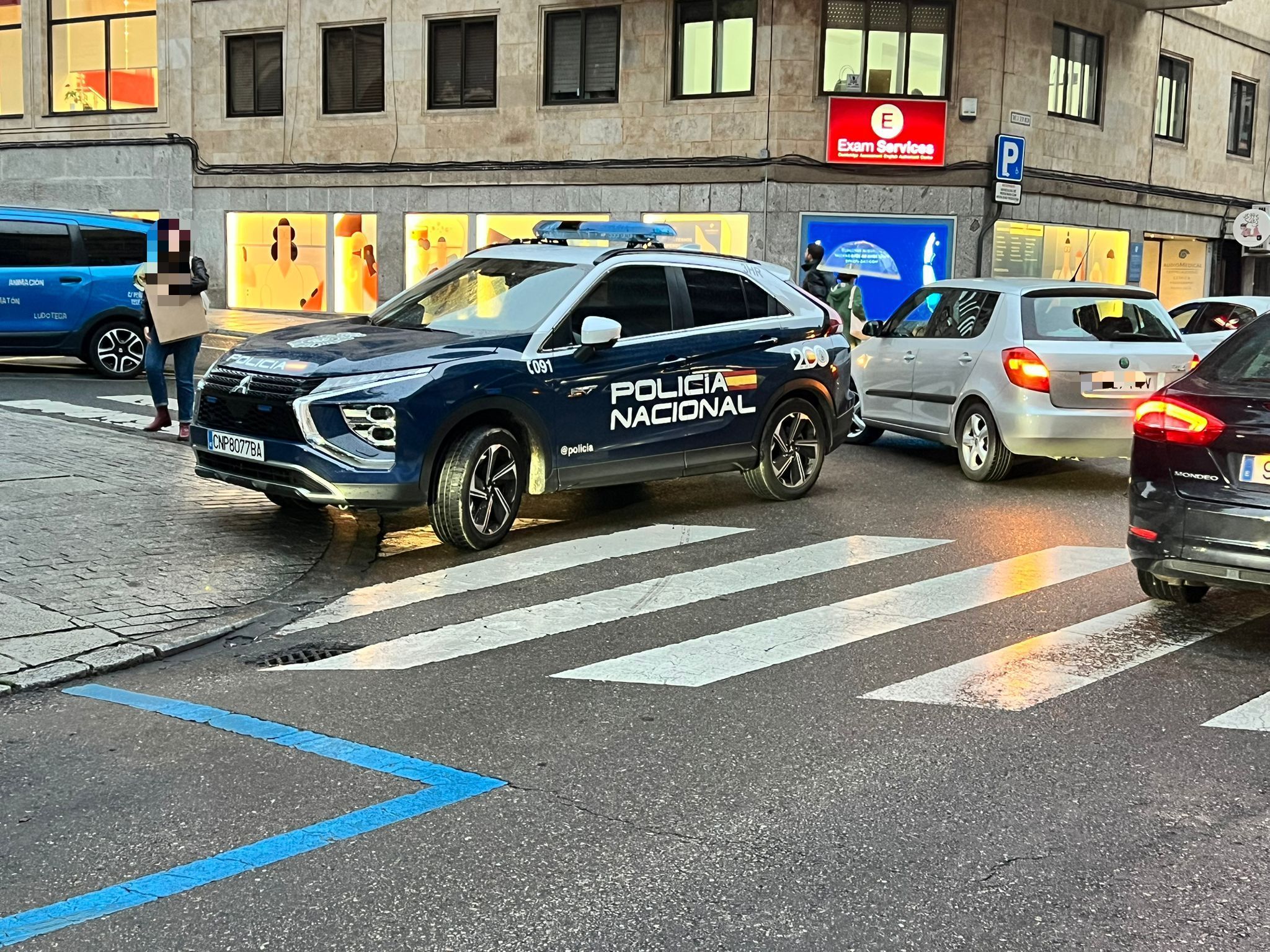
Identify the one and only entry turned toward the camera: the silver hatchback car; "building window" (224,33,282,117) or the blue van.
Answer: the building window

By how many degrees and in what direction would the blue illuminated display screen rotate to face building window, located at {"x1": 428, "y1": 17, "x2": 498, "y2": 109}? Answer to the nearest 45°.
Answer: approximately 90° to its right

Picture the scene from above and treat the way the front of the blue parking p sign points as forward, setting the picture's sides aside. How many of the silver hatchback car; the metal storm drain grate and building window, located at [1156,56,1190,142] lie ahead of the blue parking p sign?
2

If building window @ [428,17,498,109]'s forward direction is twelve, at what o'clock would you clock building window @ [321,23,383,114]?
building window @ [321,23,383,114] is roughly at 4 o'clock from building window @ [428,17,498,109].

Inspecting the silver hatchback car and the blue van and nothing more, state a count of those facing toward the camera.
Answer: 0

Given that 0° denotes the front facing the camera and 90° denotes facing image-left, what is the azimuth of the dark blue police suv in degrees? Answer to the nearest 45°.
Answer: approximately 45°

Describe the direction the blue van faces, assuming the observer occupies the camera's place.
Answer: facing to the left of the viewer

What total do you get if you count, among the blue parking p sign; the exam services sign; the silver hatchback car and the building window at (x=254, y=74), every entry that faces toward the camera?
3

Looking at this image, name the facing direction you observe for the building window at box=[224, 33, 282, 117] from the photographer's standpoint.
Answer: facing the viewer

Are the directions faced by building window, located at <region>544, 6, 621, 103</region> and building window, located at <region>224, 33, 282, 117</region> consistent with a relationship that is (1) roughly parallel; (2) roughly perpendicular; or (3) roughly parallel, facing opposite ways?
roughly parallel

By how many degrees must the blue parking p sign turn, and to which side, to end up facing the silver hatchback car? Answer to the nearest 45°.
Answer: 0° — it already faces it

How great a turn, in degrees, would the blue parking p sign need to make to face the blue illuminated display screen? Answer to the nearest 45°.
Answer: approximately 90° to its right

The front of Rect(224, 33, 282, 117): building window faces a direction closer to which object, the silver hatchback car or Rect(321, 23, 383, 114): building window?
the silver hatchback car

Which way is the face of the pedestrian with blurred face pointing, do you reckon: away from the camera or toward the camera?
toward the camera

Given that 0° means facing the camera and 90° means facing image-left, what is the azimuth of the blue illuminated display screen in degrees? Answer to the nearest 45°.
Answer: approximately 0°

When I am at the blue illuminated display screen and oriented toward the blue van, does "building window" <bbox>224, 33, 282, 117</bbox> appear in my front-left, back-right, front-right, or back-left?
front-right
